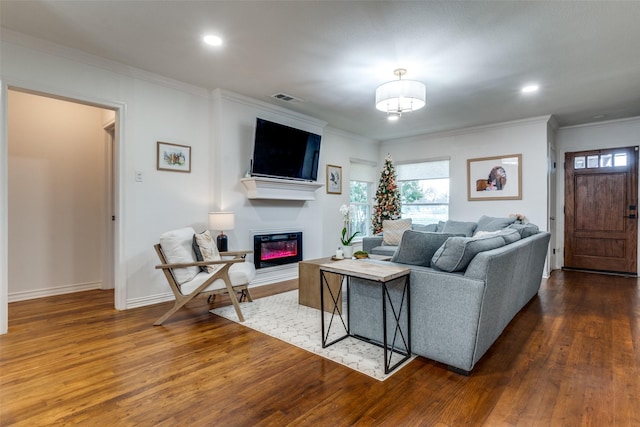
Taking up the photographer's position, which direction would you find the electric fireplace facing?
facing the viewer and to the right of the viewer

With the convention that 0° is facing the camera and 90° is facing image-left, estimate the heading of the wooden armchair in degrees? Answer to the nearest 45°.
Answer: approximately 270°

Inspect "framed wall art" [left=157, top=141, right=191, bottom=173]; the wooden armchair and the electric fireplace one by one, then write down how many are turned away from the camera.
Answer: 0

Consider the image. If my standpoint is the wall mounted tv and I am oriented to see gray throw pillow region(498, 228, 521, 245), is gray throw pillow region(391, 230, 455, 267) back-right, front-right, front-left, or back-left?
front-right

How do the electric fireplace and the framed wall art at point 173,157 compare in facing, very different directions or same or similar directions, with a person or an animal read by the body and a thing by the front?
same or similar directions

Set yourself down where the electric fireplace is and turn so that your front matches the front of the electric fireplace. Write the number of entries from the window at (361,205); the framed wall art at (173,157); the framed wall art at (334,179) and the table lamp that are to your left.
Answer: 2

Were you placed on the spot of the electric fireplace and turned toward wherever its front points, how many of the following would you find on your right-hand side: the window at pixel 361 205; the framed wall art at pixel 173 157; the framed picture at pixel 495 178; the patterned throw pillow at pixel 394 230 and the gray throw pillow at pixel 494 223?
1

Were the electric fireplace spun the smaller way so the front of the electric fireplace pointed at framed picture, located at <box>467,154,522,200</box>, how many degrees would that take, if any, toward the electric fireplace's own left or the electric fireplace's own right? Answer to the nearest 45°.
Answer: approximately 45° to the electric fireplace's own left

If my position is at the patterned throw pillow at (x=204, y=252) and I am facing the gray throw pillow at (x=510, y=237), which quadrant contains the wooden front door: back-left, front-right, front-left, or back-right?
front-left

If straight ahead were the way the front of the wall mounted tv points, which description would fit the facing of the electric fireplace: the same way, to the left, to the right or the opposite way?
the same way

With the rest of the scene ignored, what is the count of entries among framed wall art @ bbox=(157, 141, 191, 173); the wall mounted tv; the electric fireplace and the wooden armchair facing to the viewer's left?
0

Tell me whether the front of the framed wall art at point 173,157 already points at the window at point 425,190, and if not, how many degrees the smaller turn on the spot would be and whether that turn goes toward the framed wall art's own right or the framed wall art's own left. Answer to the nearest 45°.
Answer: approximately 45° to the framed wall art's own left

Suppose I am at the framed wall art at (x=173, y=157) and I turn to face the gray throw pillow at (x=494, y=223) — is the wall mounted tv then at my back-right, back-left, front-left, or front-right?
front-left

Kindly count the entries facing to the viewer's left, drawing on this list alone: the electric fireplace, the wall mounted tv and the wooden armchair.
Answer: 0

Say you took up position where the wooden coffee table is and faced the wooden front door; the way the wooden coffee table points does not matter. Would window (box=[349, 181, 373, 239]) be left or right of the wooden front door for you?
left

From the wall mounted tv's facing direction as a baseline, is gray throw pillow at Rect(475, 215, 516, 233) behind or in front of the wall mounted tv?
in front

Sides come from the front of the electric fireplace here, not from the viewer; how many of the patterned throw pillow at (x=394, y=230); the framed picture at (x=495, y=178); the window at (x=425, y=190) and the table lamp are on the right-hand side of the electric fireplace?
1
